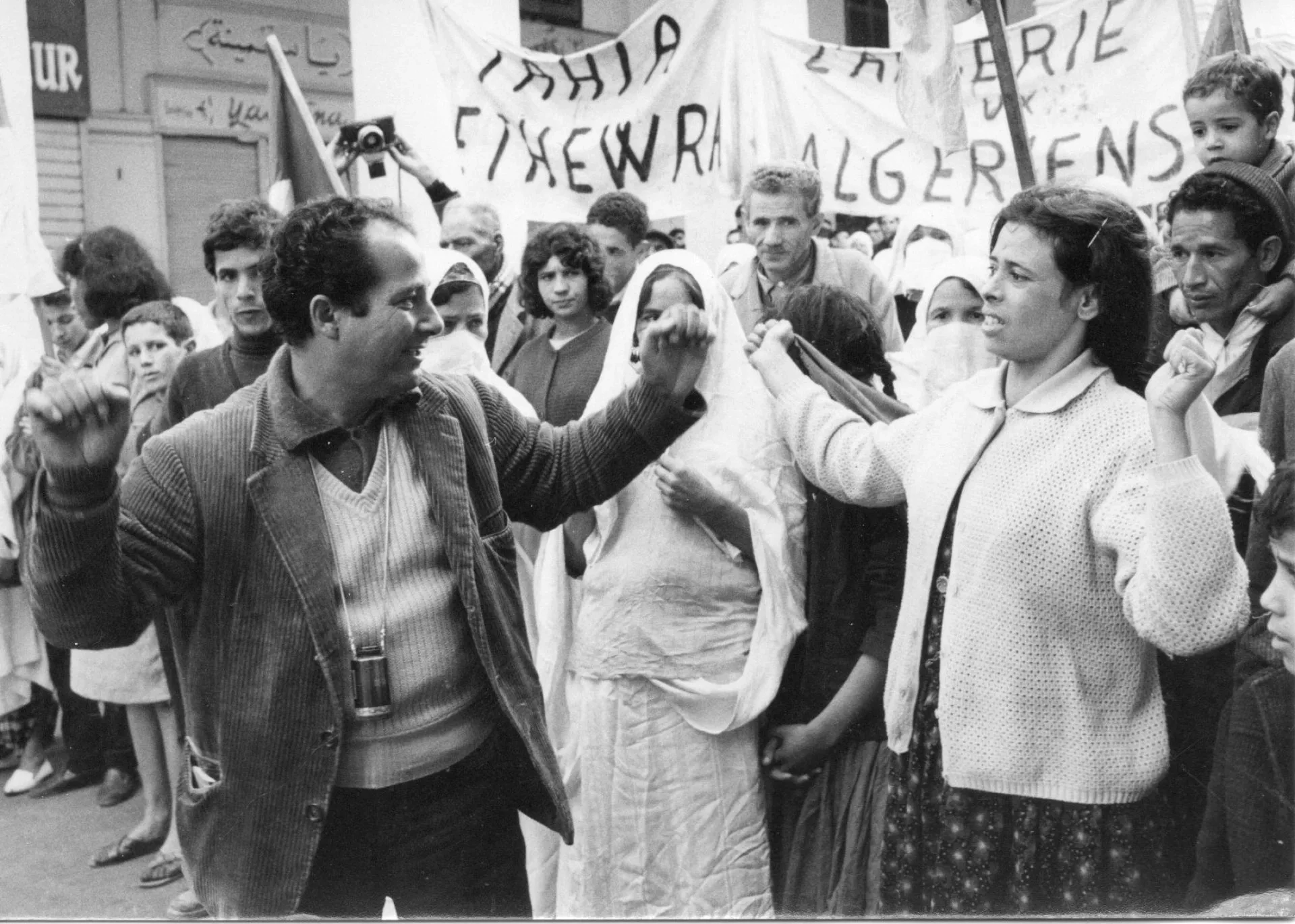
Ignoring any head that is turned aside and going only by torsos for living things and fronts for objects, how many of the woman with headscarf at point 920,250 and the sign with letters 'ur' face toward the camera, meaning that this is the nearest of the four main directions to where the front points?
2

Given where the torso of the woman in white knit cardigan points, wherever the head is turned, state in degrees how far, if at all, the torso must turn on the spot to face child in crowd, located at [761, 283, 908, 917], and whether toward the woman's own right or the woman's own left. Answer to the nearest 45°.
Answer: approximately 90° to the woman's own right

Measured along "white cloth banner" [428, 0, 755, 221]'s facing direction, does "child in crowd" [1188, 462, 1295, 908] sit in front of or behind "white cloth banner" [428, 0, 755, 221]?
in front

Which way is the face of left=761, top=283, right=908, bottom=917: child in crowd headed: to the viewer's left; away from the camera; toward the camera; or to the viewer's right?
away from the camera

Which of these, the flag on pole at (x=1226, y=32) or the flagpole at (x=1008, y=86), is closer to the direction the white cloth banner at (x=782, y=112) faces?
the flagpole

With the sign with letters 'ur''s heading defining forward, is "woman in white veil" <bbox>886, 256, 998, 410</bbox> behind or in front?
in front

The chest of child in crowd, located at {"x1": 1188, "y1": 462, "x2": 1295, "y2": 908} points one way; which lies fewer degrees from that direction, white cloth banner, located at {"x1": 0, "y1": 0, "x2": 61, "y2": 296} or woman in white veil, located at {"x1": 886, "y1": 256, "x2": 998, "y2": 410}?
the white cloth banner

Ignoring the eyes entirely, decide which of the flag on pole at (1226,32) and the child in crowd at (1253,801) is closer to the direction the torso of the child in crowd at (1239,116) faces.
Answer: the child in crowd

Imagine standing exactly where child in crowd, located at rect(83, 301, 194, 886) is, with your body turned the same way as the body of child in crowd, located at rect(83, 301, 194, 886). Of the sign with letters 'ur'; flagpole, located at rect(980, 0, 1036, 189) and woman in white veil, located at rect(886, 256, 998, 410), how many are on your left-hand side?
2

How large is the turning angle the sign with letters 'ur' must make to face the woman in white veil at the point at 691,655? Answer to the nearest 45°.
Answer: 0° — it already faces them

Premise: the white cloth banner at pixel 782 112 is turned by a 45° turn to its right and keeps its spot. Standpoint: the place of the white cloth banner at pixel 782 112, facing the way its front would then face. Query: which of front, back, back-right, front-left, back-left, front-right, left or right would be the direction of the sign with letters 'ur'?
right

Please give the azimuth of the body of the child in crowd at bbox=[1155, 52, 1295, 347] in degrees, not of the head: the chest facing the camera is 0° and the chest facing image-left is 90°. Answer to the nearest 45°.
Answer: approximately 45°

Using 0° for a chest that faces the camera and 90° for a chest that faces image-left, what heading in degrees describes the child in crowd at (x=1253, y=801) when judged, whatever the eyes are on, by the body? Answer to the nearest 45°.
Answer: approximately 45°
